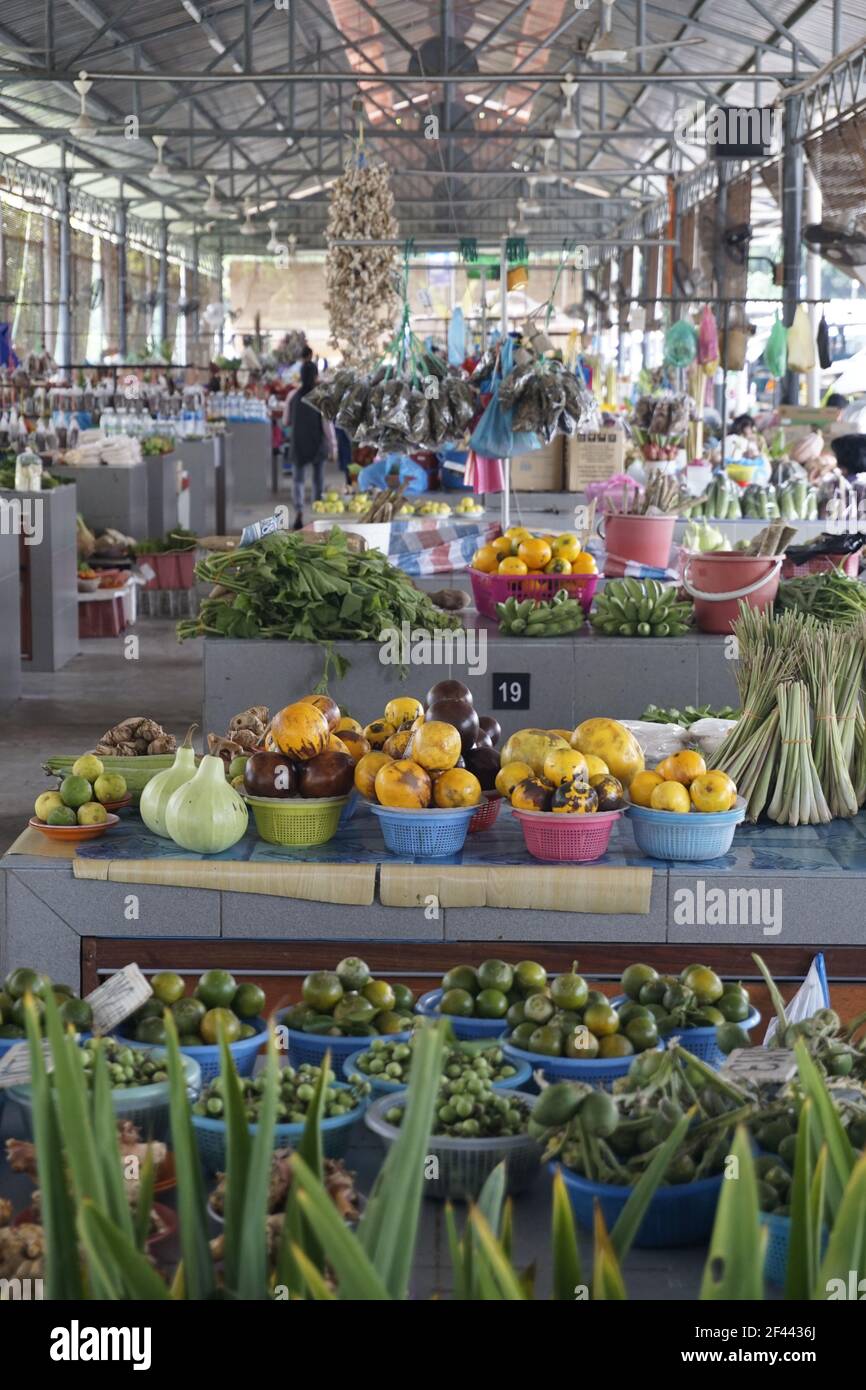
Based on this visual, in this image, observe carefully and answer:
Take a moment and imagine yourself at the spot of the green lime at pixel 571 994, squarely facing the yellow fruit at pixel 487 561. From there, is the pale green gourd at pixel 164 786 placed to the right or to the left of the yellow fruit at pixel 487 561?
left

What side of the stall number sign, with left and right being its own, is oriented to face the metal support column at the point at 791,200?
back

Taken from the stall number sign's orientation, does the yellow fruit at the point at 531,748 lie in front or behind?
in front

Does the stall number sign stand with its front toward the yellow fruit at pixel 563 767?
yes

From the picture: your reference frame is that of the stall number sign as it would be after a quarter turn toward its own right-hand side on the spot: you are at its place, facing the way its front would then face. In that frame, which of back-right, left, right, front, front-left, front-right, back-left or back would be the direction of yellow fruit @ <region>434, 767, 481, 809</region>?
left

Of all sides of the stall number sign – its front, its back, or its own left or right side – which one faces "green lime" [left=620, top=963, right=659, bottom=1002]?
front

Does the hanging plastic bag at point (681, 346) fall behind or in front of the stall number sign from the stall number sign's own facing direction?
behind

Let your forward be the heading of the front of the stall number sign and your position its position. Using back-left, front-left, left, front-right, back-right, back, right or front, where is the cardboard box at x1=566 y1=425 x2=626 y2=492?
back

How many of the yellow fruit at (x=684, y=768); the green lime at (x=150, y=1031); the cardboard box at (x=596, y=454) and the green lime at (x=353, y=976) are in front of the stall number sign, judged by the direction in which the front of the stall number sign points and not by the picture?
3

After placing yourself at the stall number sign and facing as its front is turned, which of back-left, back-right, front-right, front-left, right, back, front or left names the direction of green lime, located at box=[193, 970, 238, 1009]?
front

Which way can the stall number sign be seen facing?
toward the camera

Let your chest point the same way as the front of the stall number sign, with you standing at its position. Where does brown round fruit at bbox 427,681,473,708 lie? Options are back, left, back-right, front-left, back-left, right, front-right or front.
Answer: front

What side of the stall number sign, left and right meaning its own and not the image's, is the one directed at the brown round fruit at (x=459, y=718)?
front

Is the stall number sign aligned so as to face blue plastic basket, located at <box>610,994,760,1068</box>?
yes

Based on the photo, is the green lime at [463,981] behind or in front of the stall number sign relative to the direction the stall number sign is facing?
in front

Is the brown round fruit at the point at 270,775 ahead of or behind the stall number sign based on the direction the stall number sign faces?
ahead

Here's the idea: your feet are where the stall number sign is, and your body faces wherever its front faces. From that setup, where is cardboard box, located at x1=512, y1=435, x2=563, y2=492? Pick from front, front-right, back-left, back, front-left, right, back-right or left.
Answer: back

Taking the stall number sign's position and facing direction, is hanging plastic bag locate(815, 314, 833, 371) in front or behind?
behind

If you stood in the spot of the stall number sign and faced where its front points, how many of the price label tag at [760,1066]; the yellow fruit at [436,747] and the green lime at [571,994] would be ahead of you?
3
